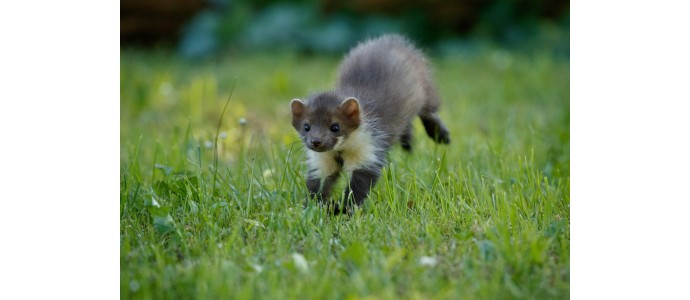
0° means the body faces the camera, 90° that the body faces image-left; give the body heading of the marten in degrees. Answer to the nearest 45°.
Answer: approximately 45°

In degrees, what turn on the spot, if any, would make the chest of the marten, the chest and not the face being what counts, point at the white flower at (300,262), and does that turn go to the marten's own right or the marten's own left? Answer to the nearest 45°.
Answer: approximately 45° to the marten's own left
